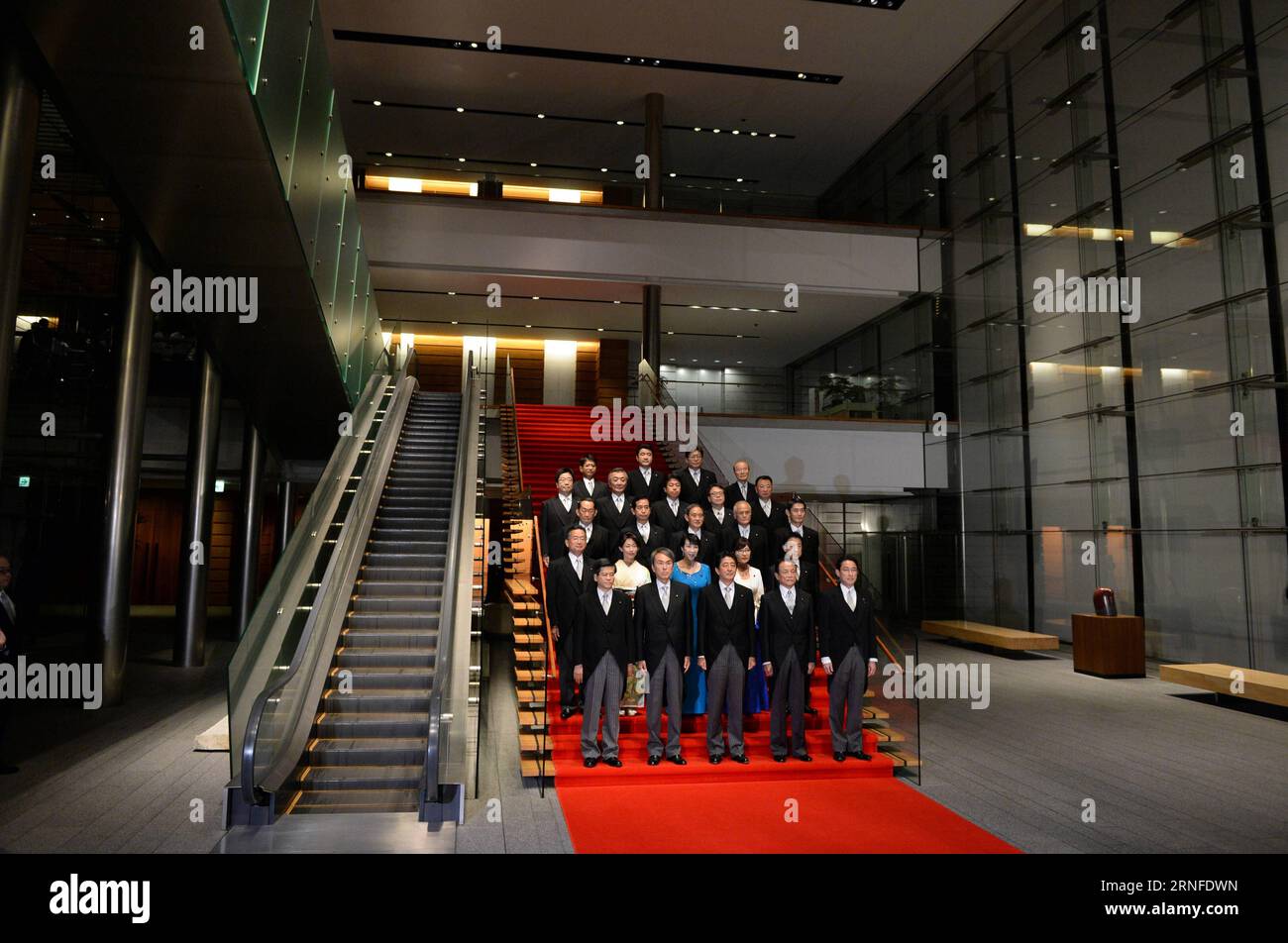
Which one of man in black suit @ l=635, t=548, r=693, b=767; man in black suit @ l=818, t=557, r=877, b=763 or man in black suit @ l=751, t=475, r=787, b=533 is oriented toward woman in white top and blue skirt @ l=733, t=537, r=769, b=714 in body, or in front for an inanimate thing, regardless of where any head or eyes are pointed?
man in black suit @ l=751, t=475, r=787, b=533

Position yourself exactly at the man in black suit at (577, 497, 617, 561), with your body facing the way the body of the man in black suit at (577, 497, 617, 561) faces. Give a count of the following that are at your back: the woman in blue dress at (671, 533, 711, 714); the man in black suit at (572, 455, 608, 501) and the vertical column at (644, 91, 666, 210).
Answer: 2

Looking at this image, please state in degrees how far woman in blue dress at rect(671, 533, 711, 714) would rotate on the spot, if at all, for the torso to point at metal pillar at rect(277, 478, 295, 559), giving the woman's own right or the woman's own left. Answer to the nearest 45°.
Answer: approximately 135° to the woman's own right

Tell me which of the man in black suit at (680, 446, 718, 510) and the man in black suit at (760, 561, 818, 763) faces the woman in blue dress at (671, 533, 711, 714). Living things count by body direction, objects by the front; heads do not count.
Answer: the man in black suit at (680, 446, 718, 510)

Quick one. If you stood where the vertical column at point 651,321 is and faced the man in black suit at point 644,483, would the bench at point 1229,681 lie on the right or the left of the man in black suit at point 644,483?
left

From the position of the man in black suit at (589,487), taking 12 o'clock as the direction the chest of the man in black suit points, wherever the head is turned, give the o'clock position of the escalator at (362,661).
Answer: The escalator is roughly at 1 o'clock from the man in black suit.

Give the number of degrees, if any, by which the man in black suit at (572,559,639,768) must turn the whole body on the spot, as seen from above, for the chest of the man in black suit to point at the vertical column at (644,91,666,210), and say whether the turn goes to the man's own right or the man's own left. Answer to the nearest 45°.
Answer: approximately 180°

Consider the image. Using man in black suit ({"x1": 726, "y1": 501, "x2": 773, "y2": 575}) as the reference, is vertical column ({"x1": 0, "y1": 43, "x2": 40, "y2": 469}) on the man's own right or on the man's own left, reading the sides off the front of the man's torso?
on the man's own right
